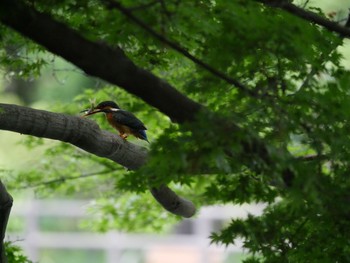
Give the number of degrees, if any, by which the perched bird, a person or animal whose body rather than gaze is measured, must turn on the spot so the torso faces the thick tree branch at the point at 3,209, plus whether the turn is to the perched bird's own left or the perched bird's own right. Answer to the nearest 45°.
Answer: approximately 45° to the perched bird's own left

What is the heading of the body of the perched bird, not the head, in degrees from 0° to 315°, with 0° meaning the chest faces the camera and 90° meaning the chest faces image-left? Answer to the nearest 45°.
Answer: approximately 90°
